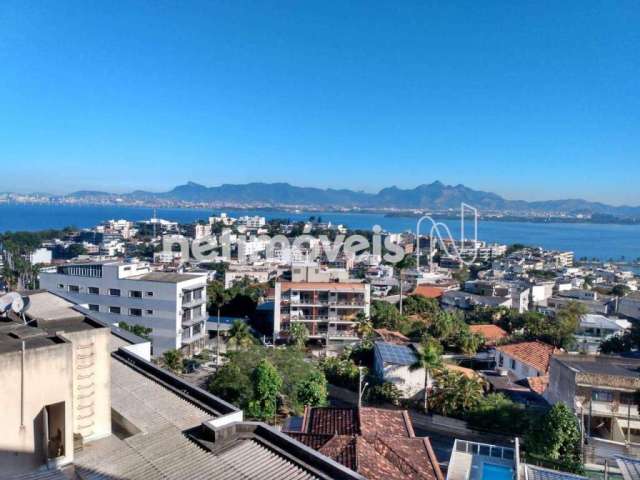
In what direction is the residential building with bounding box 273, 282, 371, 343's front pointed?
toward the camera

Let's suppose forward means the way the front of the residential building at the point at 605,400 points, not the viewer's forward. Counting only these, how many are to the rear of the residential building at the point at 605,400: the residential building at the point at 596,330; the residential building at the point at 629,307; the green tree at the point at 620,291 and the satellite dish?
3

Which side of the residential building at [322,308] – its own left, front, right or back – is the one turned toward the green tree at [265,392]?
front

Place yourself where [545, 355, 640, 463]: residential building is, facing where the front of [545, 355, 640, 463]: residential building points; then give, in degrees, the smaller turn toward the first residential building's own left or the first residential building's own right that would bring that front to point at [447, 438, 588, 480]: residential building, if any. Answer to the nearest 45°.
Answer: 0° — it already faces it

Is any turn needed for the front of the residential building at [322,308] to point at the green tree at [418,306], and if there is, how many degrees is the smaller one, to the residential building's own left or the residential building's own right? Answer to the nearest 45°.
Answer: approximately 135° to the residential building's own left

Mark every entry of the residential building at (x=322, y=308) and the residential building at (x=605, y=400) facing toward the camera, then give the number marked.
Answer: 2

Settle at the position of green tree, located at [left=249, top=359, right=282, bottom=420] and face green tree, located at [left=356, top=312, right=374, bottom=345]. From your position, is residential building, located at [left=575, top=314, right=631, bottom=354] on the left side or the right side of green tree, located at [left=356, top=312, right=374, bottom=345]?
right

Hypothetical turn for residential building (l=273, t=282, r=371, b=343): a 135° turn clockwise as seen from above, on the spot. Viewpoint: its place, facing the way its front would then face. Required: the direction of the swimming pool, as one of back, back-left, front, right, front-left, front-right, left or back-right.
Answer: back-left

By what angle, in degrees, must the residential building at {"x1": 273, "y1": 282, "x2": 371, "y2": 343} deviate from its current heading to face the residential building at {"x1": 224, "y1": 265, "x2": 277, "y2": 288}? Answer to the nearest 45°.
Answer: approximately 180°

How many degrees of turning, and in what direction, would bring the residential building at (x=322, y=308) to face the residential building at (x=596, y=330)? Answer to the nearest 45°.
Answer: approximately 90° to its left

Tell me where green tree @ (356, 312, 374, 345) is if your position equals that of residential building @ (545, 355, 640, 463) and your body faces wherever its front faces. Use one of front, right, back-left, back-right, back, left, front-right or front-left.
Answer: back-right

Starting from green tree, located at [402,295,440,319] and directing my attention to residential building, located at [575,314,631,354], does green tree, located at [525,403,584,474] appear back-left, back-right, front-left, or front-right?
front-right

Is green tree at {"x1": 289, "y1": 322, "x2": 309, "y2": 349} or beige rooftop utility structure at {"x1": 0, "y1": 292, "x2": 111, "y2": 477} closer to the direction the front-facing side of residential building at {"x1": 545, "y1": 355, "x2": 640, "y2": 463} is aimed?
the beige rooftop utility structure

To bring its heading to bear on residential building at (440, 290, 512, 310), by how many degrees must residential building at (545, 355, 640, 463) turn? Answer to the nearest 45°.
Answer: approximately 180°
